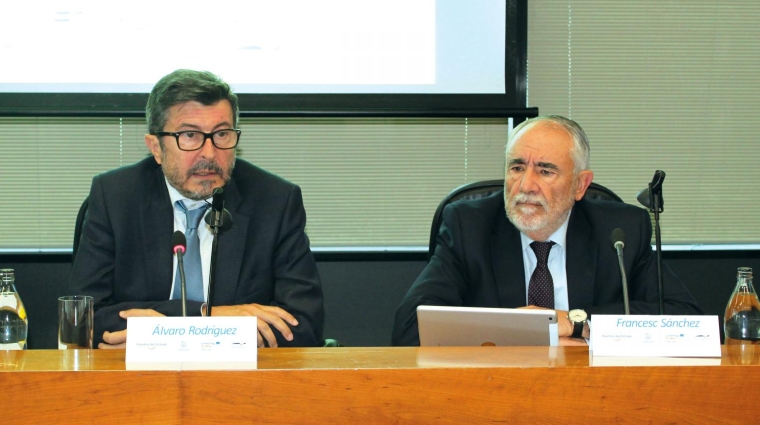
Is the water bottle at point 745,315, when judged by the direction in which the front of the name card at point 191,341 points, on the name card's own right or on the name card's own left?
on the name card's own left

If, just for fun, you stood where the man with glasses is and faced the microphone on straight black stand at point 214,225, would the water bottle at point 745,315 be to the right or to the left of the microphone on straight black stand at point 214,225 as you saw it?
left

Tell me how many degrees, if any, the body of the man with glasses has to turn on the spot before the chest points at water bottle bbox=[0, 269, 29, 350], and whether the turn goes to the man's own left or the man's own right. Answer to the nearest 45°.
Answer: approximately 45° to the man's own right

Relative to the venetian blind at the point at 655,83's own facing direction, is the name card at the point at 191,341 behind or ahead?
ahead

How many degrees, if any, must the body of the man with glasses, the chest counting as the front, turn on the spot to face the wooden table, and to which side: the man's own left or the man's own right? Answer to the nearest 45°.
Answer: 0° — they already face it

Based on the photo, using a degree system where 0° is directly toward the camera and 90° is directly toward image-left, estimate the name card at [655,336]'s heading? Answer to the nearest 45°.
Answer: approximately 0°

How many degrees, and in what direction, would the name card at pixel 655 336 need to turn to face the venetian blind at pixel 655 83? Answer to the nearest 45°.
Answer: approximately 180°

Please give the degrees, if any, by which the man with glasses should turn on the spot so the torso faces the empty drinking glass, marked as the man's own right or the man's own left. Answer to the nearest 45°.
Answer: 0° — they already face it

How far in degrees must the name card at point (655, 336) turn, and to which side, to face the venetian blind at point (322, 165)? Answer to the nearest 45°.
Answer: approximately 135° to its right

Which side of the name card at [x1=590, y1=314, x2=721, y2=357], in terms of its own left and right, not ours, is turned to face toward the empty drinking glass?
right
